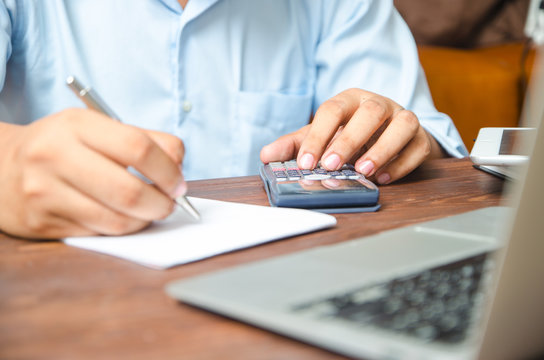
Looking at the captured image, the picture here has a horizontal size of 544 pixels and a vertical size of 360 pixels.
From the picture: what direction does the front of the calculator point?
away from the camera

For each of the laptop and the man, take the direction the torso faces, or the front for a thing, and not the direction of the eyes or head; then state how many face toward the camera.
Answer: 1

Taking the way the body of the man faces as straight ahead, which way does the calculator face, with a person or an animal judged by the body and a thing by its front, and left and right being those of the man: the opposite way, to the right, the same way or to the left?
the opposite way
